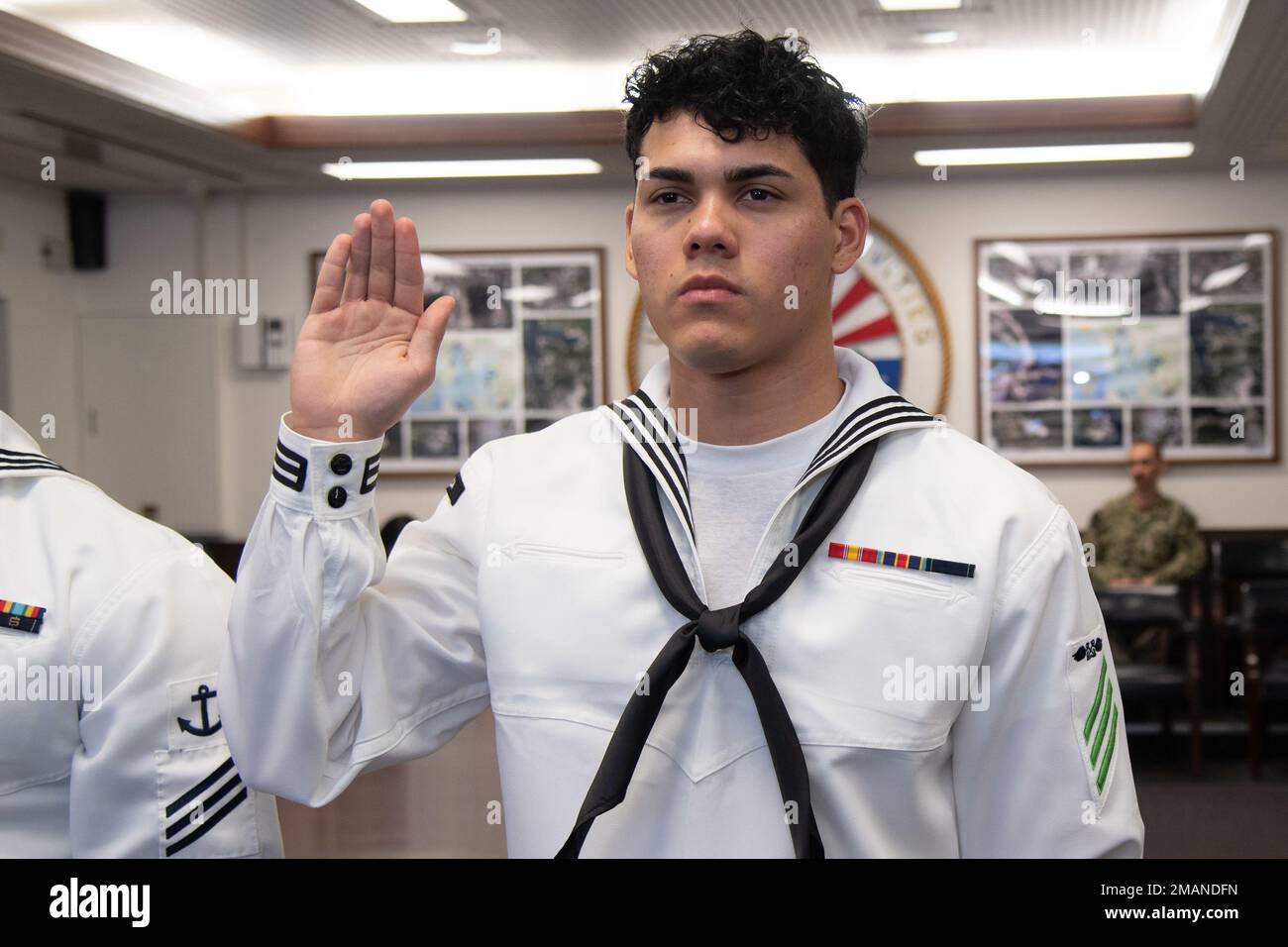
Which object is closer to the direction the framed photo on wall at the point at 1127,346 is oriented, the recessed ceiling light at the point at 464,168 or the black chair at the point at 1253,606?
the black chair

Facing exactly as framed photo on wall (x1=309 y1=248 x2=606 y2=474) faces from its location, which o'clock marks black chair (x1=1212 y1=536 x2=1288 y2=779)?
The black chair is roughly at 10 o'clock from the framed photo on wall.

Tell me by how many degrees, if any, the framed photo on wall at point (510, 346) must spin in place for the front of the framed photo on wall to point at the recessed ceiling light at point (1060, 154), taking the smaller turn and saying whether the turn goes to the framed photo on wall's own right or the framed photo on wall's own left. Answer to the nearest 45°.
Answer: approximately 45° to the framed photo on wall's own left

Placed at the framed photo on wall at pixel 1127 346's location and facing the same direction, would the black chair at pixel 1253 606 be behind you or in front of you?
in front

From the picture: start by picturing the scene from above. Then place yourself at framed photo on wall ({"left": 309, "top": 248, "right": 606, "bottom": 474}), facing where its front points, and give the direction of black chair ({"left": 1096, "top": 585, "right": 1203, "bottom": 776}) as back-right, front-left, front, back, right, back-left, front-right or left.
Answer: front-left

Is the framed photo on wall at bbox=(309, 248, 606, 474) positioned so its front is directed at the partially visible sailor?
yes

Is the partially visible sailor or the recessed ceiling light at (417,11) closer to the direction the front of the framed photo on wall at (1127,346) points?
the partially visible sailor

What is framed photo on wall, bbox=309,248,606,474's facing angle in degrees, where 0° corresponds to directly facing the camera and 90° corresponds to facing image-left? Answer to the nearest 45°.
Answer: approximately 0°

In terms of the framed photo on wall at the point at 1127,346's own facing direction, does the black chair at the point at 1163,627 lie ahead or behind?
ahead
